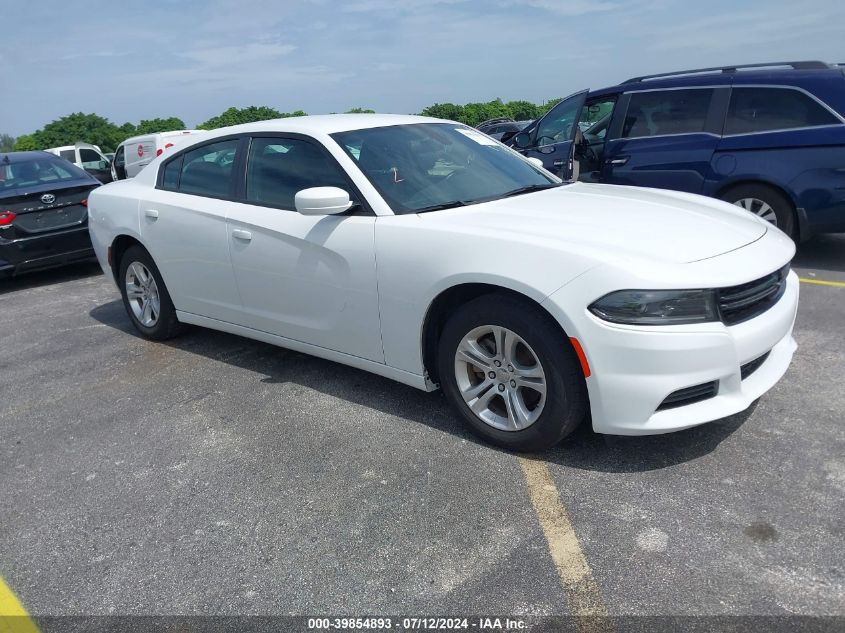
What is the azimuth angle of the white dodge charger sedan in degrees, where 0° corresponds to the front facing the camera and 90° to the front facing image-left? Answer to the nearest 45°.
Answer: approximately 315°

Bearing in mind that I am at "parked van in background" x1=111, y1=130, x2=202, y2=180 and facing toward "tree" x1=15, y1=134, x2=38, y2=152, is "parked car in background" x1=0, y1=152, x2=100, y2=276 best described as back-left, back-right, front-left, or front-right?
back-left

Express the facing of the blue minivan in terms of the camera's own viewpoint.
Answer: facing away from the viewer and to the left of the viewer

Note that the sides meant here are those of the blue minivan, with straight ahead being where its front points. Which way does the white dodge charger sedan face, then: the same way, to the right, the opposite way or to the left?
the opposite way

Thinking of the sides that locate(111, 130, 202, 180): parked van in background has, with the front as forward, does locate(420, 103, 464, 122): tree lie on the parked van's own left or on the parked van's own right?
on the parked van's own right

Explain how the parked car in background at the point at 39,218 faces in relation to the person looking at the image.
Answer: facing away from the viewer and to the left of the viewer

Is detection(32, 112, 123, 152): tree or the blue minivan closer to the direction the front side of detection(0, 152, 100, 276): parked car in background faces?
the tree

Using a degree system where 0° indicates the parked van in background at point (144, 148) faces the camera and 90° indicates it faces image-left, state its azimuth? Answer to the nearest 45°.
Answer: approximately 135°

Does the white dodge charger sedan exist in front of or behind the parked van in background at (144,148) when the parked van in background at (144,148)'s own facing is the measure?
behind

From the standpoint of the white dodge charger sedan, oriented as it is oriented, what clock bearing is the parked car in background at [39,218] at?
The parked car in background is roughly at 6 o'clock from the white dodge charger sedan.

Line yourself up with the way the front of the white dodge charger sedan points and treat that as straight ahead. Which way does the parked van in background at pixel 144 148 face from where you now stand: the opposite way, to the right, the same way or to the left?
the opposite way

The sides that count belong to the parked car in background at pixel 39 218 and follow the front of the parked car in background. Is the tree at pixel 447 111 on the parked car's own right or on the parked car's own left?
on the parked car's own right
